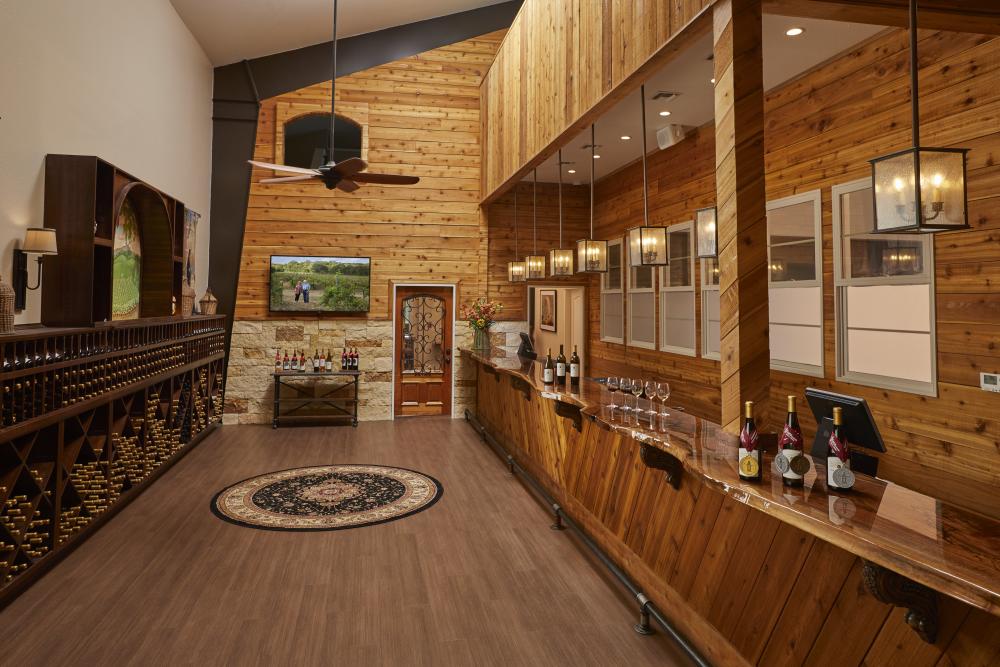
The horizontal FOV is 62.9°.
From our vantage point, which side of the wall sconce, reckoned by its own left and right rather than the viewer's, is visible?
right

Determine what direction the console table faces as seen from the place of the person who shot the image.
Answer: facing the viewer

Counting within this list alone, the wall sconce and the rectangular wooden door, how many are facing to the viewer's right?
1

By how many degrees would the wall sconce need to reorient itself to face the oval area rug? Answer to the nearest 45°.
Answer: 0° — it already faces it

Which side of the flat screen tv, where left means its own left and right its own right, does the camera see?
front

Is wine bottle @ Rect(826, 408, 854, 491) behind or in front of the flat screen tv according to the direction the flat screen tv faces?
in front

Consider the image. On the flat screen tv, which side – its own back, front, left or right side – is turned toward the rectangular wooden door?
left

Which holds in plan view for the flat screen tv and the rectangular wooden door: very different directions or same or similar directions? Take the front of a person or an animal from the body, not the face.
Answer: same or similar directions

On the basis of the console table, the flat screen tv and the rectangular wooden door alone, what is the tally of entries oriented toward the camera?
3

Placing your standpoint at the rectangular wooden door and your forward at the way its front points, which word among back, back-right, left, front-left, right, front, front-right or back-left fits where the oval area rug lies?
front

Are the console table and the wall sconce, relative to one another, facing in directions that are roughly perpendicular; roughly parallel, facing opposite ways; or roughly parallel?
roughly perpendicular

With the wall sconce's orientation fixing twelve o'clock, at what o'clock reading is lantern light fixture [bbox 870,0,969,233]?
The lantern light fixture is roughly at 2 o'clock from the wall sconce.

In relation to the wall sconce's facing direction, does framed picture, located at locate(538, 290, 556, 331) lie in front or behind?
in front

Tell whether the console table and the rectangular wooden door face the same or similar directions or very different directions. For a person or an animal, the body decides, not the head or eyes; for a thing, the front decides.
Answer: same or similar directions

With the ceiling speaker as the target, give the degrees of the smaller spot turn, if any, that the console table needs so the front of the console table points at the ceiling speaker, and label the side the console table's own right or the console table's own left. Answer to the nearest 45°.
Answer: approximately 45° to the console table's own left
